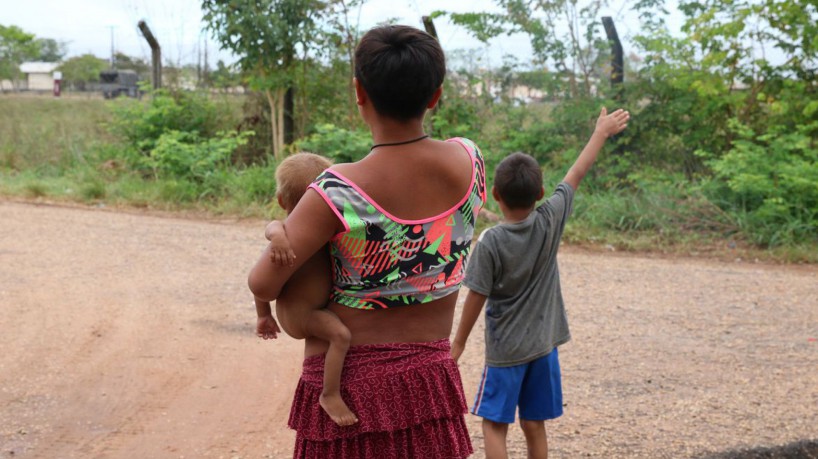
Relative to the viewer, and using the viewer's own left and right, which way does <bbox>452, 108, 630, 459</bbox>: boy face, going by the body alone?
facing away from the viewer

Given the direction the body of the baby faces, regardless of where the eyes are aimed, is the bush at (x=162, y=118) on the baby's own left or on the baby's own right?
on the baby's own left

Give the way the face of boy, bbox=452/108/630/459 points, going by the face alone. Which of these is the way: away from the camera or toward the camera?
away from the camera

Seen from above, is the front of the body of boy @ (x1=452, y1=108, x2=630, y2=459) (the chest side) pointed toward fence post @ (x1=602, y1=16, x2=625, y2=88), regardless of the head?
yes

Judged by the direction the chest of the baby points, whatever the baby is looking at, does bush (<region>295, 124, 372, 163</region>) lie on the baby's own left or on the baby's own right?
on the baby's own left

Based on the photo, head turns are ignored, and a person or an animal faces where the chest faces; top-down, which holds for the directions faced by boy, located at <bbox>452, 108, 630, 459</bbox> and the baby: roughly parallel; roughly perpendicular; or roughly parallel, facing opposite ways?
roughly perpendicular

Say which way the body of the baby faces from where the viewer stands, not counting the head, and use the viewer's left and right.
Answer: facing to the right of the viewer

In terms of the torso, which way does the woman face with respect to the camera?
away from the camera

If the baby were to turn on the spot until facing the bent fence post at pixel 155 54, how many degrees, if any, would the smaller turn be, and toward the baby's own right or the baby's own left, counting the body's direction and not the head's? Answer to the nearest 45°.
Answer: approximately 90° to the baby's own left
